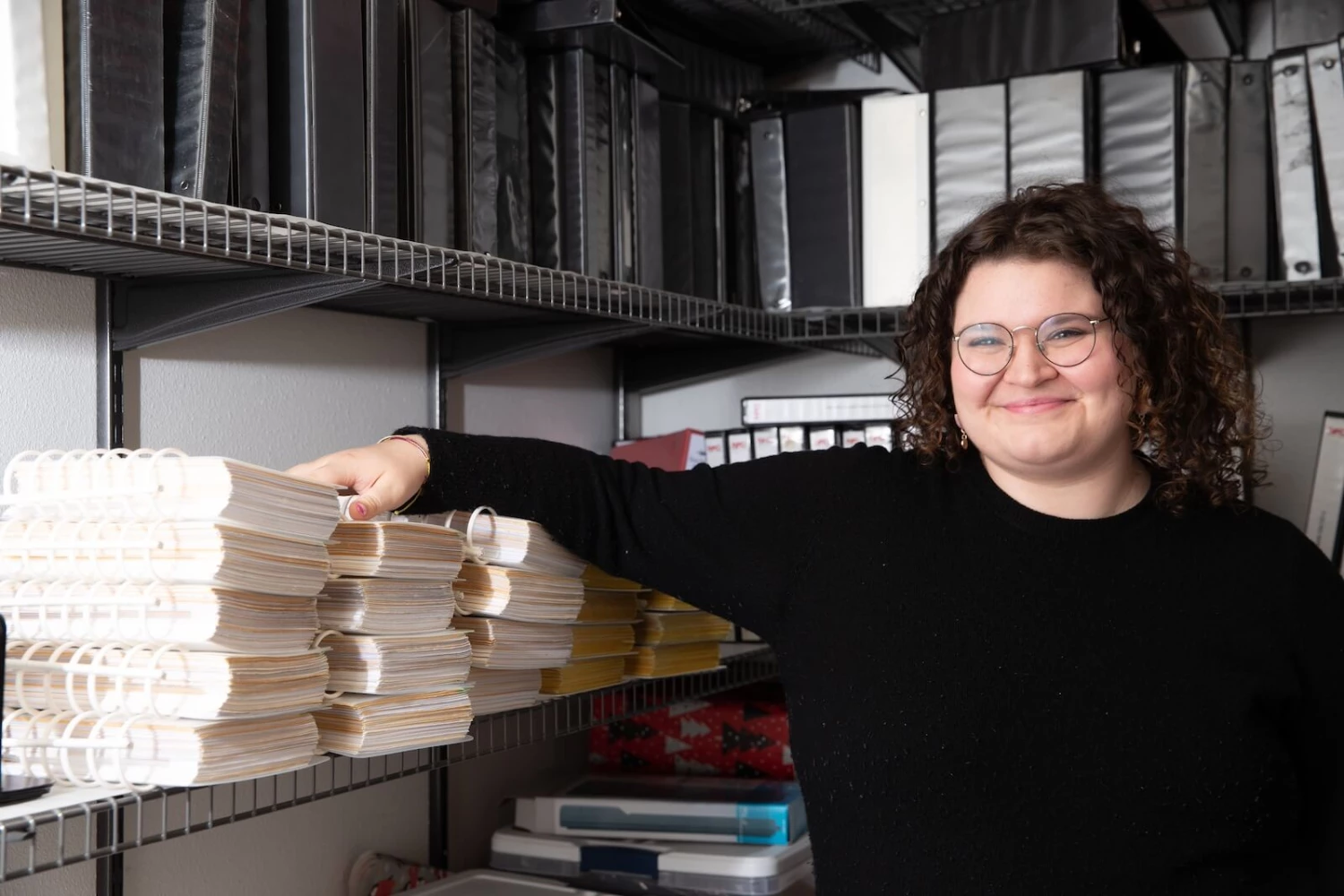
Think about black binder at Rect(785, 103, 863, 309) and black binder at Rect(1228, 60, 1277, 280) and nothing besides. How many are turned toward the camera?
2

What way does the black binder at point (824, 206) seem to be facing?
toward the camera

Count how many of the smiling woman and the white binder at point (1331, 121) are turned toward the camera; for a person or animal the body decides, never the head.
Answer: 2

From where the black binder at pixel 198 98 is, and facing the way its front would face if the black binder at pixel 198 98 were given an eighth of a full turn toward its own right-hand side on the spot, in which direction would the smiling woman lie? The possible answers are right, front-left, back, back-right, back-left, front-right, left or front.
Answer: left

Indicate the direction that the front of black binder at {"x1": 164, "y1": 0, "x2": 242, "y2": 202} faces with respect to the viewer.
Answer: facing the viewer and to the right of the viewer

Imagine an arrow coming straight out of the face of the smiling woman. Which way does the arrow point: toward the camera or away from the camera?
toward the camera

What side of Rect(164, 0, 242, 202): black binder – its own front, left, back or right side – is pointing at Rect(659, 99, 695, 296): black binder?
left

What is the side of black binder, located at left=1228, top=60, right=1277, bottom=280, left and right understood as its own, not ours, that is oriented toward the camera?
front

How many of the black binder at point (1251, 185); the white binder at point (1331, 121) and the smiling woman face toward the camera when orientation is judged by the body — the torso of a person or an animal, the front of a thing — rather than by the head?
3

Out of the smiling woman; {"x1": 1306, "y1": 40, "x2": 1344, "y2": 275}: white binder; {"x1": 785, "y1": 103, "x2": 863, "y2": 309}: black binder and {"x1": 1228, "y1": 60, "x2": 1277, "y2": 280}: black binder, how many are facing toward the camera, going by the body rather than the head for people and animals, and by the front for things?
4
